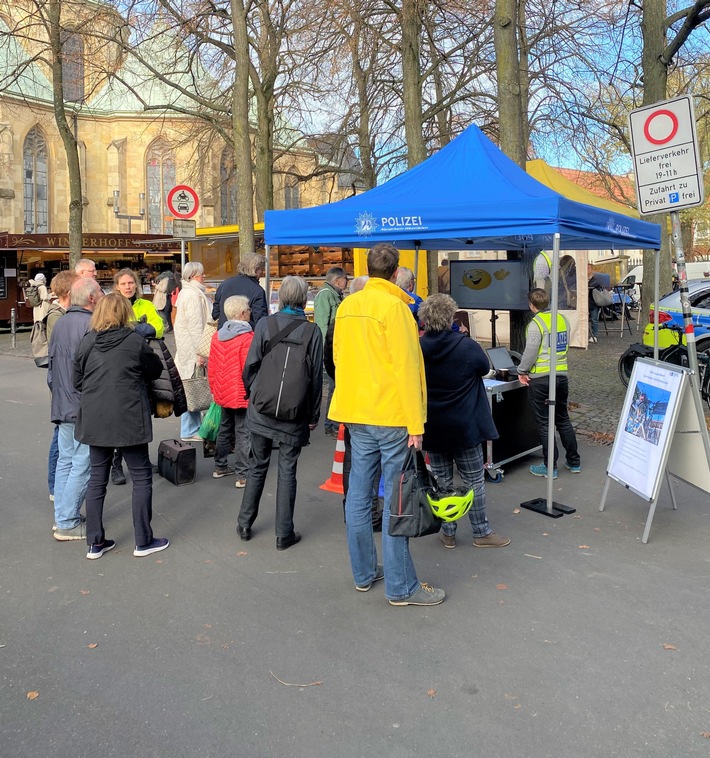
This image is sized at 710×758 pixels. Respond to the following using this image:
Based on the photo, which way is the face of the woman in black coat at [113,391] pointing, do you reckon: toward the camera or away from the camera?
away from the camera

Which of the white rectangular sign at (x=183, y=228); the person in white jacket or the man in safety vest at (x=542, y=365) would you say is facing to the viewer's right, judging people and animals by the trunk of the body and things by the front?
the person in white jacket

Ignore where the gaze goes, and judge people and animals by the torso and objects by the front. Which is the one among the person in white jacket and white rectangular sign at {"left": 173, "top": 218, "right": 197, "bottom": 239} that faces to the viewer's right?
the person in white jacket

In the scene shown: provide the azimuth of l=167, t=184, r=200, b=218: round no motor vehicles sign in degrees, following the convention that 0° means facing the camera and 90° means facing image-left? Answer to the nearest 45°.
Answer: approximately 0°

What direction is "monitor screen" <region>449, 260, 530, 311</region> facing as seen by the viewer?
toward the camera

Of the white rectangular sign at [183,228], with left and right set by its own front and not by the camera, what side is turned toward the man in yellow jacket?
front

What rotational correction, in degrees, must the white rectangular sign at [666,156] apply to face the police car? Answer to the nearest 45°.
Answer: approximately 180°

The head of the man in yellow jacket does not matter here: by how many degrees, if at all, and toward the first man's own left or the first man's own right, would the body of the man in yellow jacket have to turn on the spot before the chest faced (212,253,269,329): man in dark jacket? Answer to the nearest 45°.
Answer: approximately 45° to the first man's own left

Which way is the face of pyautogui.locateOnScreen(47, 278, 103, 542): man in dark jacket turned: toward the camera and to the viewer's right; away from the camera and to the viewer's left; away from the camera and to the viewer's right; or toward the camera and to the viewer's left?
away from the camera and to the viewer's right

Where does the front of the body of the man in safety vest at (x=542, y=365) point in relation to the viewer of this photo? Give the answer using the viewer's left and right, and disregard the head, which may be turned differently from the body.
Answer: facing away from the viewer and to the left of the viewer

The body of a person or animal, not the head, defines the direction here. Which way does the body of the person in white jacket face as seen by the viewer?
to the viewer's right
